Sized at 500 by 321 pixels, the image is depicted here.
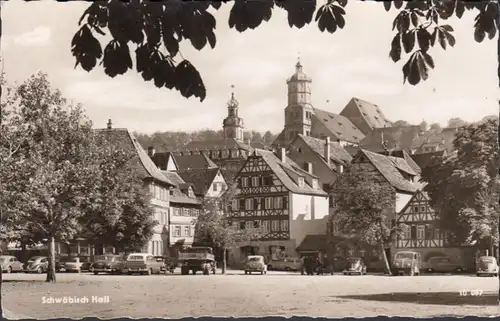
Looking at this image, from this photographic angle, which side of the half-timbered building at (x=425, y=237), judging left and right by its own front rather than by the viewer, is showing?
front

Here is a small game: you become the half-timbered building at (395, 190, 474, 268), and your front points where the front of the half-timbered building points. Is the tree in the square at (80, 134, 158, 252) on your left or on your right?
on your right

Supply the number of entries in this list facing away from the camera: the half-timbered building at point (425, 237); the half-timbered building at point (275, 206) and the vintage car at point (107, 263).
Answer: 0

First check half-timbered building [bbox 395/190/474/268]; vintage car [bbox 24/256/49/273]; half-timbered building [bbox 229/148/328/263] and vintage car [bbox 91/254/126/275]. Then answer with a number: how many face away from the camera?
0

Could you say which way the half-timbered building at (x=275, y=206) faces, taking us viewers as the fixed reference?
facing the viewer and to the left of the viewer
